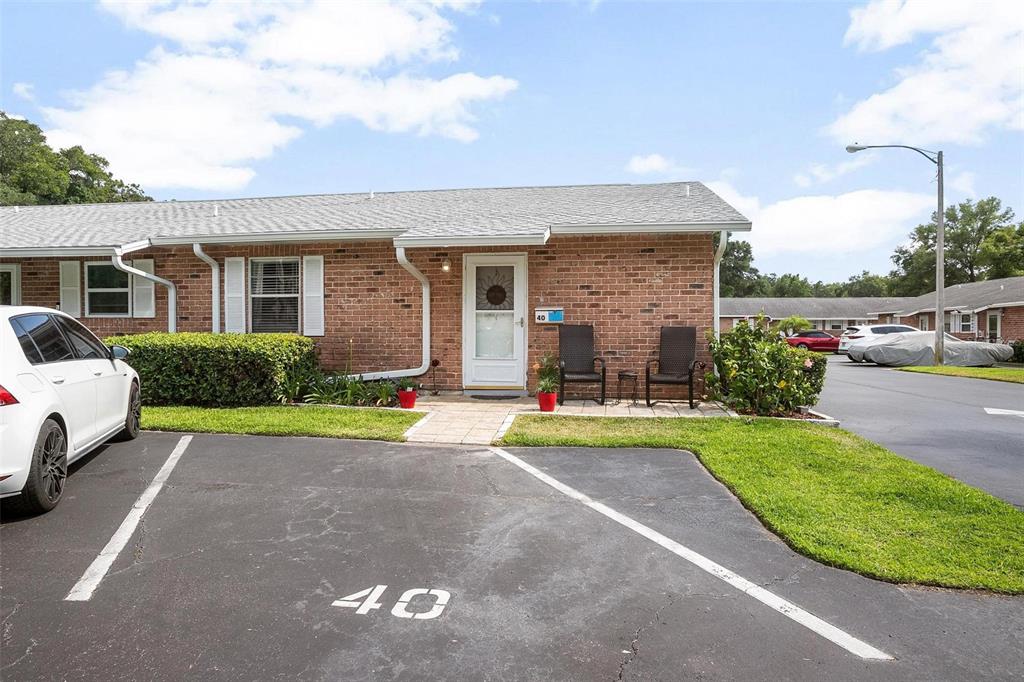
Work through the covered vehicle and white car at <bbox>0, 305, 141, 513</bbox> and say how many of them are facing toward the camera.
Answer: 0

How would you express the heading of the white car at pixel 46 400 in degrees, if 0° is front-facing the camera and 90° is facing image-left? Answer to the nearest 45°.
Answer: approximately 225°

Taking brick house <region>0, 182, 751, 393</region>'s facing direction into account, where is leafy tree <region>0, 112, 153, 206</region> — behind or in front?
behind

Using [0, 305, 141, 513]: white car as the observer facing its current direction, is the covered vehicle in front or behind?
in front

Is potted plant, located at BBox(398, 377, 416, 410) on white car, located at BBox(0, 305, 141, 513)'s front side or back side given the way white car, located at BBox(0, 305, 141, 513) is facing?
on the front side

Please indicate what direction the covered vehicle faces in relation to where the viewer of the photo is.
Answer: facing to the right of the viewer

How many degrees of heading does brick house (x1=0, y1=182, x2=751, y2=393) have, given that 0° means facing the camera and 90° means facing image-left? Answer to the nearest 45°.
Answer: approximately 0°

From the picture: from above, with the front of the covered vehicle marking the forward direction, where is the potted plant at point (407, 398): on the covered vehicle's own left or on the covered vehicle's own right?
on the covered vehicle's own right
